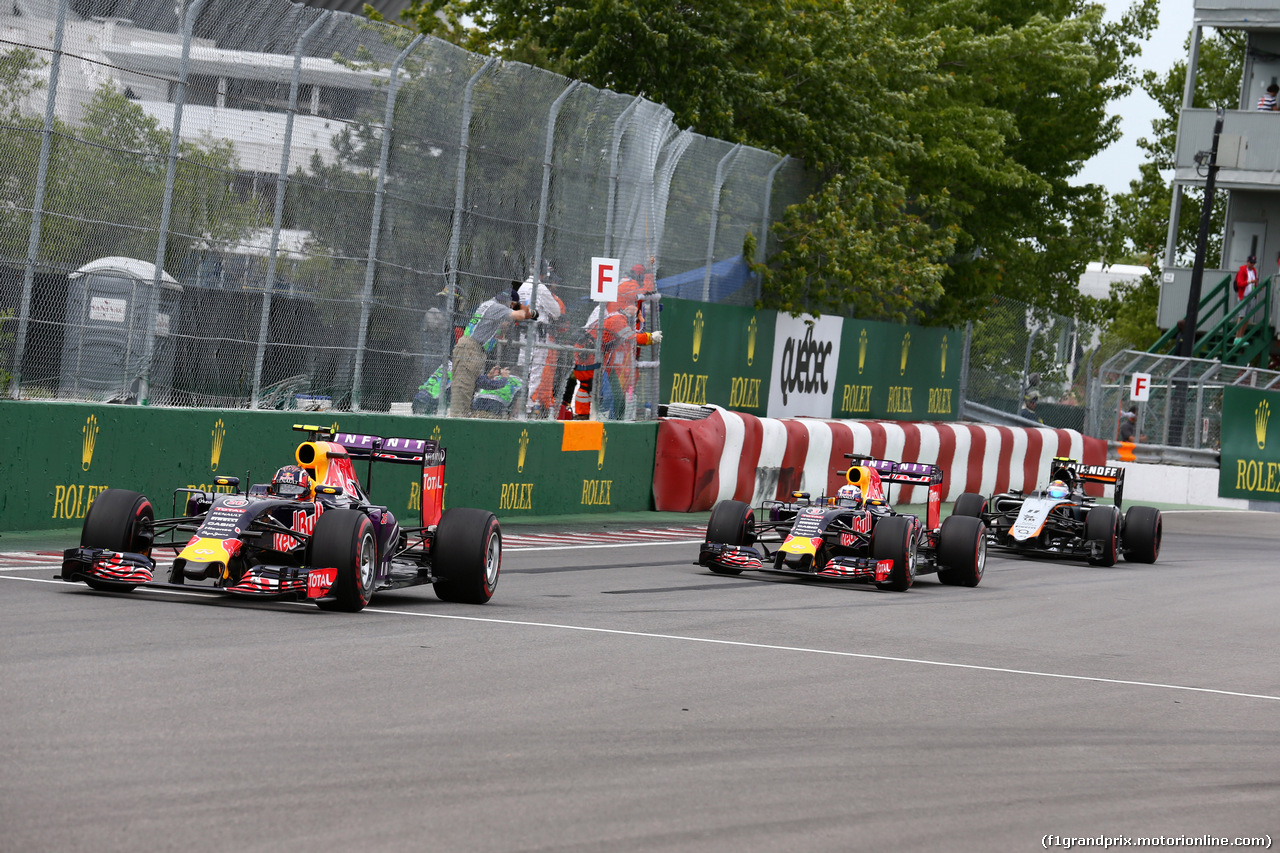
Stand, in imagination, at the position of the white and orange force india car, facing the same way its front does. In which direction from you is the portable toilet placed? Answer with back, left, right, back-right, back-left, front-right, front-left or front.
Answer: front

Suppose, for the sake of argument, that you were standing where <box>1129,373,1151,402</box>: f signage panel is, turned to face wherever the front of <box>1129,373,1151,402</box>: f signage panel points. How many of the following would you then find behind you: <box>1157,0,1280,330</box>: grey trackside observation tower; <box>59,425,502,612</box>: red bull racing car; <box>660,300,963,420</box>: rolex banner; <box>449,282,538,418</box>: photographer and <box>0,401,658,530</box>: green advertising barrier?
1

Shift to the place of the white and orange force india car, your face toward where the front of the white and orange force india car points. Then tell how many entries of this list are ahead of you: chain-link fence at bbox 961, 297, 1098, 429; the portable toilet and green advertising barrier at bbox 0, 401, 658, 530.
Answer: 2

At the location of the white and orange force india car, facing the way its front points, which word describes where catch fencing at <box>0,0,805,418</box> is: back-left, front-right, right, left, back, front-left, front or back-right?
front

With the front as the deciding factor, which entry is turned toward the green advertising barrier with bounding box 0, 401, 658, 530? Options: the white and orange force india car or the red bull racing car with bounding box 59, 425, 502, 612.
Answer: the white and orange force india car

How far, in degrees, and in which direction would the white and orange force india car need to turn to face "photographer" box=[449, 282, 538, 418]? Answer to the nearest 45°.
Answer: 0° — it already faces them

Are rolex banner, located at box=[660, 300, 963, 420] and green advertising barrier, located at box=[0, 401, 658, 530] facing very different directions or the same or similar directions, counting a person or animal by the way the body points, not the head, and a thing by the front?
same or similar directions

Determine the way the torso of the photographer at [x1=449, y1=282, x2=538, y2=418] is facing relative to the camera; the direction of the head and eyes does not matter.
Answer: to the viewer's right

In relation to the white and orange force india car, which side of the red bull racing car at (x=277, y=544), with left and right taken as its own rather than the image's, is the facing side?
back

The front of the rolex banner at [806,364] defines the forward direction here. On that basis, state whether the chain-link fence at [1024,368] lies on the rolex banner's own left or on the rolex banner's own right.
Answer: on the rolex banner's own left

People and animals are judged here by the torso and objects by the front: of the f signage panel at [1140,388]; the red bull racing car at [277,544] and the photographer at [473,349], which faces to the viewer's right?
the photographer

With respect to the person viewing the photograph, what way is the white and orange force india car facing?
facing the viewer and to the left of the viewer

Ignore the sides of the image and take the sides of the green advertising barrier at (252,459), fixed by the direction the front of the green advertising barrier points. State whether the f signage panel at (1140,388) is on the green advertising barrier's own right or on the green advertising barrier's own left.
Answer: on the green advertising barrier's own left

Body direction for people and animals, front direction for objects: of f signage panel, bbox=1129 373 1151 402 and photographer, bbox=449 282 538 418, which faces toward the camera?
the f signage panel

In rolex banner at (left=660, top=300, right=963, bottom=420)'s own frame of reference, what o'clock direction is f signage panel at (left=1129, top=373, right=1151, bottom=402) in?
The f signage panel is roughly at 9 o'clock from the rolex banner.

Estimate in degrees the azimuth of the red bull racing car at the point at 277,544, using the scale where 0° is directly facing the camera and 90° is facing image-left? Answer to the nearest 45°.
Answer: approximately 45°
